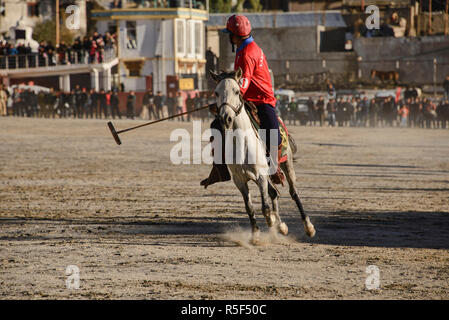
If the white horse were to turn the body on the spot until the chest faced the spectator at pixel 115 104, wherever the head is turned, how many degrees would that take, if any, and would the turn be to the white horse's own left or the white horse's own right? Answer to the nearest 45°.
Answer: approximately 135° to the white horse's own right

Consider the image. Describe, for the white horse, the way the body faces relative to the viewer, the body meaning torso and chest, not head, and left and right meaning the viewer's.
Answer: facing the viewer and to the left of the viewer

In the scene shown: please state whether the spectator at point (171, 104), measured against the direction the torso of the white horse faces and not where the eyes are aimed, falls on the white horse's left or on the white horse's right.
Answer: on the white horse's right

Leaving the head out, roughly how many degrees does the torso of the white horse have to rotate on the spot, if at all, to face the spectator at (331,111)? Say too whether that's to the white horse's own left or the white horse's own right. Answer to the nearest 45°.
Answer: approximately 135° to the white horse's own right
